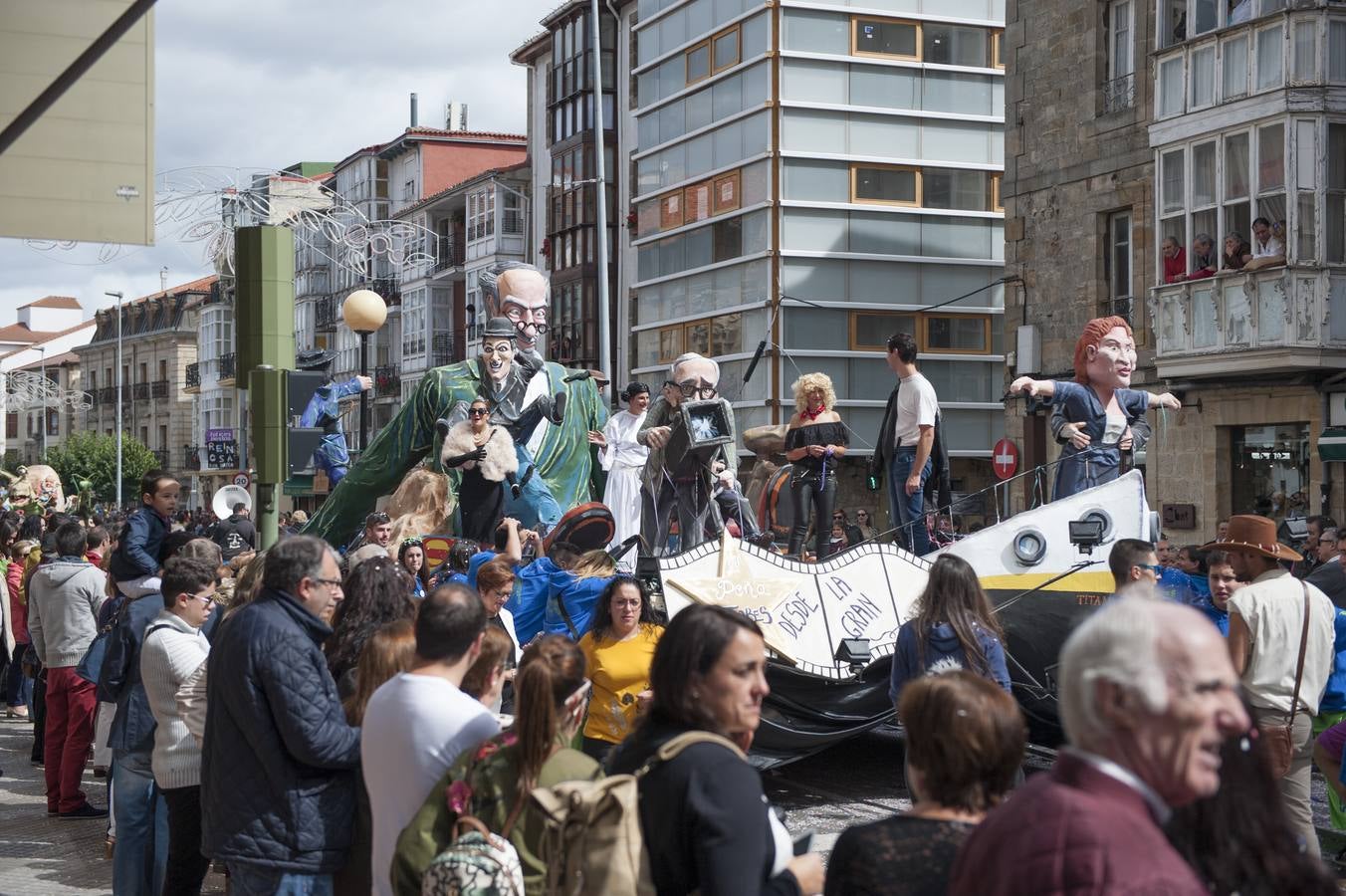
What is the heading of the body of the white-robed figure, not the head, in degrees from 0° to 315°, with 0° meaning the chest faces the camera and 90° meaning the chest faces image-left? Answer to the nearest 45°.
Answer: approximately 315°

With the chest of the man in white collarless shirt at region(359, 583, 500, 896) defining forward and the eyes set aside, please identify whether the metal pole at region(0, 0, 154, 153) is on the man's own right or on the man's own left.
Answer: on the man's own left

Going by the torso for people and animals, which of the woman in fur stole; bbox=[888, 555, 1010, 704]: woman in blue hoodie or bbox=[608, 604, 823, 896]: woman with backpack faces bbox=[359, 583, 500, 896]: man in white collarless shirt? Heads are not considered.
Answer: the woman in fur stole

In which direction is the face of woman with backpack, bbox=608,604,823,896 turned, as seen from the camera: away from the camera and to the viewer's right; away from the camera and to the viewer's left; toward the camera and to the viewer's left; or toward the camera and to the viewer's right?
toward the camera and to the viewer's right

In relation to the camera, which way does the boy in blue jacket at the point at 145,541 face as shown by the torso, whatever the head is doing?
to the viewer's right

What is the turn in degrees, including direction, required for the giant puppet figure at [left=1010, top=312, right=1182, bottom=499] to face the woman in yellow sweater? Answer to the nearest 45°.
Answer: approximately 90° to its right

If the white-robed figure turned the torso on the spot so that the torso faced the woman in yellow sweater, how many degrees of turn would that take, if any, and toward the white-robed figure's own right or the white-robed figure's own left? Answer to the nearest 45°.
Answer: approximately 45° to the white-robed figure's own right

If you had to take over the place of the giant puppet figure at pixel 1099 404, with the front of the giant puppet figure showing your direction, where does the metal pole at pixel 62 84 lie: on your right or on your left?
on your right

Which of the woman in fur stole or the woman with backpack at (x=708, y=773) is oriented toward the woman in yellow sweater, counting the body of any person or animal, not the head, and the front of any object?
the woman in fur stole

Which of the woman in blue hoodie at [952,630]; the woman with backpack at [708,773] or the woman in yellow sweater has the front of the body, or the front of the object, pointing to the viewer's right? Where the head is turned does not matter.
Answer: the woman with backpack at [708,773]

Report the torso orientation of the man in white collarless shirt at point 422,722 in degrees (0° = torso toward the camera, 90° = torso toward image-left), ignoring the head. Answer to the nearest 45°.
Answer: approximately 225°
